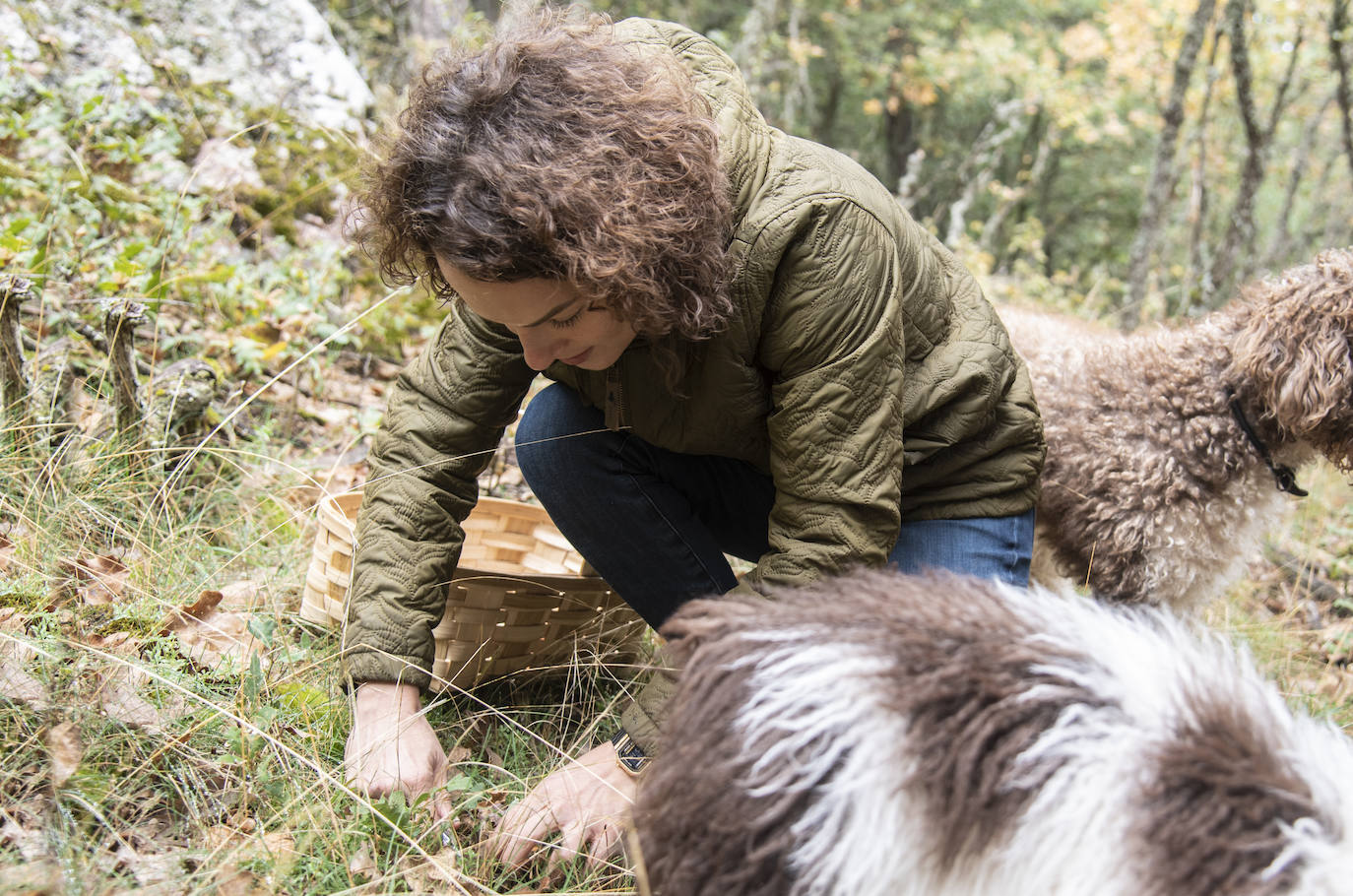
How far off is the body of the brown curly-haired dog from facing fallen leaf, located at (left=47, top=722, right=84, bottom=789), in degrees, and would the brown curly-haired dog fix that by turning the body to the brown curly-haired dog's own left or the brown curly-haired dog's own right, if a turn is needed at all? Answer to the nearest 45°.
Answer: approximately 135° to the brown curly-haired dog's own right

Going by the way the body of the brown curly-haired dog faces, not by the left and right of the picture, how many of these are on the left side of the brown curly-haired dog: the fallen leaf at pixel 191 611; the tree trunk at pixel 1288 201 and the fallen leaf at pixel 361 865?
1

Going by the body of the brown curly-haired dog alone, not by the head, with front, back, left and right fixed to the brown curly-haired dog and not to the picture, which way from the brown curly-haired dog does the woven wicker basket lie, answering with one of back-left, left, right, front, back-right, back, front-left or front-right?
back-right

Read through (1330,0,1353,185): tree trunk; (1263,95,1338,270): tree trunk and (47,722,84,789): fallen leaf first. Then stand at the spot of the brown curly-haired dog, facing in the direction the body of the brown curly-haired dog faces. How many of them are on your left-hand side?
2

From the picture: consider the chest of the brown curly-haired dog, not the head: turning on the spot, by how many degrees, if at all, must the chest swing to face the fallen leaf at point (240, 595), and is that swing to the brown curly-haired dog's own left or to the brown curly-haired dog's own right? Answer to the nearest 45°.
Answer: approximately 135° to the brown curly-haired dog's own right

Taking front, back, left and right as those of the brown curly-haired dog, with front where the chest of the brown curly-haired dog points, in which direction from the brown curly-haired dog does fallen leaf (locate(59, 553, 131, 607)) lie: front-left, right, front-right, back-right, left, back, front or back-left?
back-right

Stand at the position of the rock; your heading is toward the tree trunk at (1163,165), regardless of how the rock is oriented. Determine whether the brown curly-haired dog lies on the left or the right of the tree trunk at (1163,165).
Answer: right

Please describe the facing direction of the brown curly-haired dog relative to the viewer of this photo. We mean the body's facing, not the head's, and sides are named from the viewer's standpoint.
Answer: facing to the right of the viewer

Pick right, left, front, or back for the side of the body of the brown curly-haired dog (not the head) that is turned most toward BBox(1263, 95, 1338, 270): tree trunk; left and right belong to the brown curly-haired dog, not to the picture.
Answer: left

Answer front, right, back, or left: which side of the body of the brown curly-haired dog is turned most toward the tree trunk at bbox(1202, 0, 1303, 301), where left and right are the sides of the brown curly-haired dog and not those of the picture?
left
